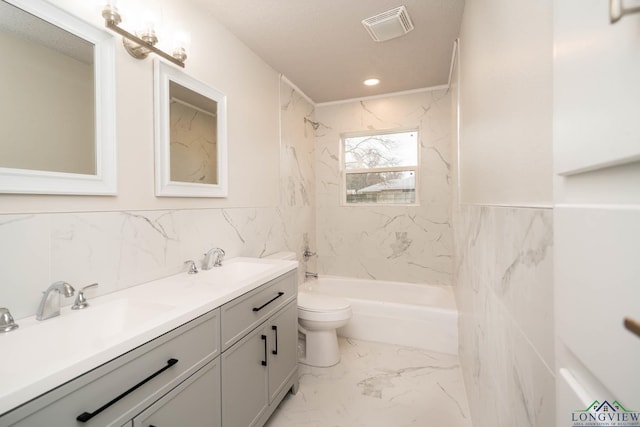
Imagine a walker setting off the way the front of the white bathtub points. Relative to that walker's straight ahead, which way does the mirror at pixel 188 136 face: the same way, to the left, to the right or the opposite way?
to the left

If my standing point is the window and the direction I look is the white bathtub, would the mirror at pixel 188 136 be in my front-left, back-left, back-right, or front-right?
front-right

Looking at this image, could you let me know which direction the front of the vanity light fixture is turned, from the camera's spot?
facing the viewer and to the right of the viewer

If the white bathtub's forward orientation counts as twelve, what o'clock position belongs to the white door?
The white door is roughly at 12 o'clock from the white bathtub.

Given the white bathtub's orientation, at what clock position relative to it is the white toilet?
The white toilet is roughly at 2 o'clock from the white bathtub.

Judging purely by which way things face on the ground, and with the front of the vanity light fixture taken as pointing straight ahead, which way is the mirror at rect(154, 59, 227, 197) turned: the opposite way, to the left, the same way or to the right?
the same way

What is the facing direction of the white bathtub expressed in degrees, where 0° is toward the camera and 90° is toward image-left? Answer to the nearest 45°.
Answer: approximately 0°

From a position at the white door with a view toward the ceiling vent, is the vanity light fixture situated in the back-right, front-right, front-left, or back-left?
front-left

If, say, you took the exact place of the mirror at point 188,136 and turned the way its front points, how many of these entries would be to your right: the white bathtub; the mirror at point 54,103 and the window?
1

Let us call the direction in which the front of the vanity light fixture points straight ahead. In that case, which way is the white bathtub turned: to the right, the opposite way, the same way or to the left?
to the right
